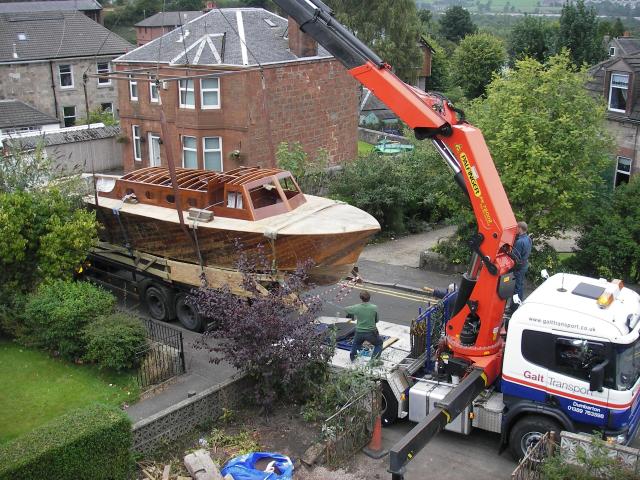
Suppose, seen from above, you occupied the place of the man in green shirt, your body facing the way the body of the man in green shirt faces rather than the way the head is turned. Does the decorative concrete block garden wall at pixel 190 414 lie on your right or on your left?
on your left

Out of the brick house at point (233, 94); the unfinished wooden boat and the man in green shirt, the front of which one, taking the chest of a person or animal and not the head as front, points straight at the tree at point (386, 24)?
the man in green shirt

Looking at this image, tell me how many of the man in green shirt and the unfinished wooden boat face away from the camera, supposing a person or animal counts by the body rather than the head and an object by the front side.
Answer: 1

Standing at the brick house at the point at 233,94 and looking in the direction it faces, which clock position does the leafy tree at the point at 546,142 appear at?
The leafy tree is roughly at 9 o'clock from the brick house.

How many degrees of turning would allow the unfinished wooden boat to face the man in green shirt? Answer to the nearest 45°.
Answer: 0° — it already faces them

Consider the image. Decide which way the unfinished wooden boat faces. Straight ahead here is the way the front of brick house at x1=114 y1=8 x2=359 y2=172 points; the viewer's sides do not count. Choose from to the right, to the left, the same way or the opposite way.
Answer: to the left

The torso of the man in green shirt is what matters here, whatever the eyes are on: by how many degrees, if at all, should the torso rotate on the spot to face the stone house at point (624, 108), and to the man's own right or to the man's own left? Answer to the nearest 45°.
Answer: approximately 45° to the man's own right

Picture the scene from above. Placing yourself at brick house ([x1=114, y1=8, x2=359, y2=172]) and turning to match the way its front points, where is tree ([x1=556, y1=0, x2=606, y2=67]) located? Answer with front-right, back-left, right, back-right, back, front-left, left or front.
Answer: back

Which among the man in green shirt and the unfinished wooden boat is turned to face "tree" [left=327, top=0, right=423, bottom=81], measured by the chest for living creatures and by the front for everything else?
the man in green shirt

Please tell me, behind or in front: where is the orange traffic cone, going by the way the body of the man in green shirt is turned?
behind

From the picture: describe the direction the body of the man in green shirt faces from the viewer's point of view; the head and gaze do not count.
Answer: away from the camera

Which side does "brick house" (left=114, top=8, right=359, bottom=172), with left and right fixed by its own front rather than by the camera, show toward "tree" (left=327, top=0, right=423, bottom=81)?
back

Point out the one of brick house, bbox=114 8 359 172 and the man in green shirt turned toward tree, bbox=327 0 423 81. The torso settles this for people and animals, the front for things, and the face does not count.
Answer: the man in green shirt
